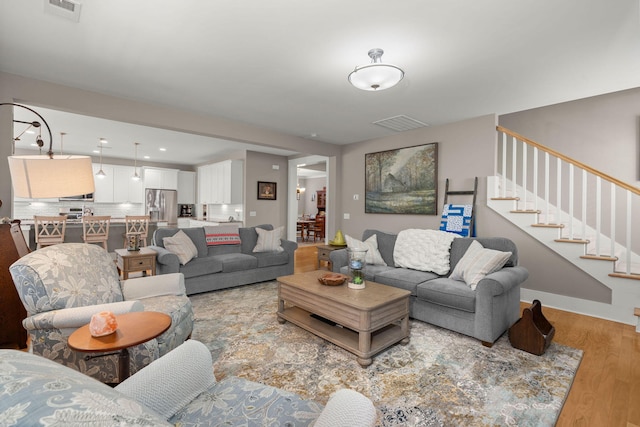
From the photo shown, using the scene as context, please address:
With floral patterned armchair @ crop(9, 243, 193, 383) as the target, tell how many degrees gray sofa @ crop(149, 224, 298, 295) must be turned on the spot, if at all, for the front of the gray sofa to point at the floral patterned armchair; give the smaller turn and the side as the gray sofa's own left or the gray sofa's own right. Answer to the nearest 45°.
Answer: approximately 45° to the gray sofa's own right

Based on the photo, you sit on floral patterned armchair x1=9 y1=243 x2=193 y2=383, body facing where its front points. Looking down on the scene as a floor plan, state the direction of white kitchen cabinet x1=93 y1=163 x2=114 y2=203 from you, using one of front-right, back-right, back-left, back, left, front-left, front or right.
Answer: back-left

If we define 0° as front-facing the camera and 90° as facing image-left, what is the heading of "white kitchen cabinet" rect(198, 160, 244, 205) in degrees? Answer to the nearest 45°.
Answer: approximately 45°

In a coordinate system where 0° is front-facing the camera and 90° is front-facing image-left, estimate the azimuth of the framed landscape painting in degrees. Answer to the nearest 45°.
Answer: approximately 45°

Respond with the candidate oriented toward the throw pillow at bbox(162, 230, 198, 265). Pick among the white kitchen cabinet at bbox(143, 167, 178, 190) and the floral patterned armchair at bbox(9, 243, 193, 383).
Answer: the white kitchen cabinet

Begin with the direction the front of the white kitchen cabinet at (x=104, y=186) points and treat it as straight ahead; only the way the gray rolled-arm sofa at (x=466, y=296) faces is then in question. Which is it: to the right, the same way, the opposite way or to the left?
to the right

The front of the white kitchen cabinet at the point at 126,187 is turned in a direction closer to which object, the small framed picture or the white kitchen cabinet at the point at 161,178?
the small framed picture
